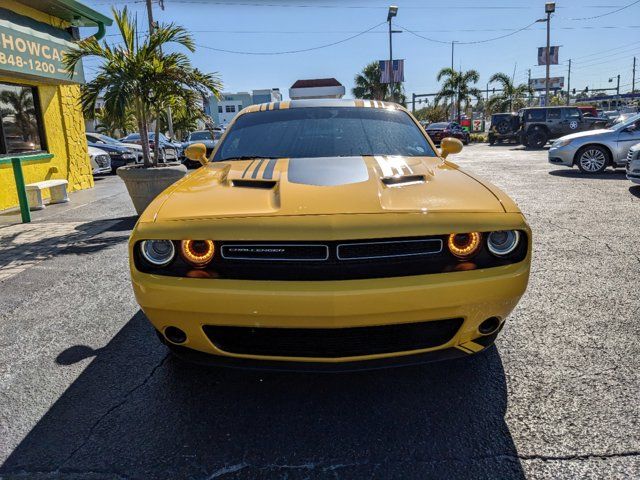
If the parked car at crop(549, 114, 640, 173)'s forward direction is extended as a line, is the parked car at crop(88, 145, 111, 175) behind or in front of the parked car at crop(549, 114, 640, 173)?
in front

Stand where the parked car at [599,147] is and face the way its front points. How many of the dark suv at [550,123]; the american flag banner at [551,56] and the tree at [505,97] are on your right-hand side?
3

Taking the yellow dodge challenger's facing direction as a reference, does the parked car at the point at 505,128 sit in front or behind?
behind

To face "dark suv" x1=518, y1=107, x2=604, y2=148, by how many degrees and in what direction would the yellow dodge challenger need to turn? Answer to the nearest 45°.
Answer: approximately 135° to its left

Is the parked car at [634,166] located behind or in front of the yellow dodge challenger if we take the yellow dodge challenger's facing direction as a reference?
behind

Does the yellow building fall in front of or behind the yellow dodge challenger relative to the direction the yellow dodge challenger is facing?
behind

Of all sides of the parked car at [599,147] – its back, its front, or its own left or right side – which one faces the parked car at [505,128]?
right

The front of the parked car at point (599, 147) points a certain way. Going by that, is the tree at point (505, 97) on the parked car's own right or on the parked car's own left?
on the parked car's own right

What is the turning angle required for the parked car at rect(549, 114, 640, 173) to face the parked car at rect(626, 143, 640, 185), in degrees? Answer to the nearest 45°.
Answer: approximately 90° to its left

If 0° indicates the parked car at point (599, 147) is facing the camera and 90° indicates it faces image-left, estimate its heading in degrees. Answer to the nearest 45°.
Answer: approximately 90°

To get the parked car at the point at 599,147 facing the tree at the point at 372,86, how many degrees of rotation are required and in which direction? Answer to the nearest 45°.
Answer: approximately 45° to its right

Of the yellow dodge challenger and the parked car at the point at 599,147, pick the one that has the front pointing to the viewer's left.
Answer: the parked car

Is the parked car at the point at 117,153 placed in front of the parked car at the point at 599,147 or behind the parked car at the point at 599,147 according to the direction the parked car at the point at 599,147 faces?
in front

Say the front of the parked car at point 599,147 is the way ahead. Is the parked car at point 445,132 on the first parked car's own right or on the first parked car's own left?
on the first parked car's own right
